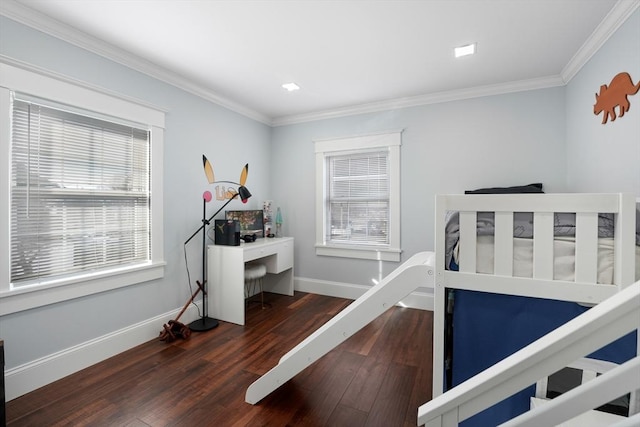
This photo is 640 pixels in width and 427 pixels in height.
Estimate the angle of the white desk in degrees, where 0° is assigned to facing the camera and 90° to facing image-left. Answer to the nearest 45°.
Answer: approximately 315°

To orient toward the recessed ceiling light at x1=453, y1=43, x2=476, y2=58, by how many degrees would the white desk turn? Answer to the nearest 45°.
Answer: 0° — it already faces it

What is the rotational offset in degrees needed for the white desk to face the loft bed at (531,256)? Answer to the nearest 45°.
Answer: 0° — it already faces it

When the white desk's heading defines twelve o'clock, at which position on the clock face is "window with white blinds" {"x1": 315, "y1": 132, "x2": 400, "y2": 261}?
The window with white blinds is roughly at 10 o'clock from the white desk.
